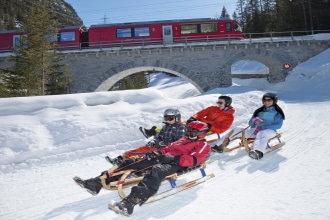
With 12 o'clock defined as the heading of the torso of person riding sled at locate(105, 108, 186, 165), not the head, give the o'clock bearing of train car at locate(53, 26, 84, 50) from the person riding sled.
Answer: The train car is roughly at 4 o'clock from the person riding sled.

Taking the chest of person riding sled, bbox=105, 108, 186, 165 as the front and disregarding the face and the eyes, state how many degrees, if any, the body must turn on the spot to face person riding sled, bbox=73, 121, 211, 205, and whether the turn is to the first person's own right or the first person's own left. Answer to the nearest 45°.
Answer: approximately 45° to the first person's own left

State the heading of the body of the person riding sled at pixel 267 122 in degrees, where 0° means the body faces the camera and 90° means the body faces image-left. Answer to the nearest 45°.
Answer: approximately 45°

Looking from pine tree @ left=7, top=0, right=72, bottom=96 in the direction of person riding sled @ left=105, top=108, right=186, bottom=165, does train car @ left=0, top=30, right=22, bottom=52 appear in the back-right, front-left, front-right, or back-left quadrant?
back-right

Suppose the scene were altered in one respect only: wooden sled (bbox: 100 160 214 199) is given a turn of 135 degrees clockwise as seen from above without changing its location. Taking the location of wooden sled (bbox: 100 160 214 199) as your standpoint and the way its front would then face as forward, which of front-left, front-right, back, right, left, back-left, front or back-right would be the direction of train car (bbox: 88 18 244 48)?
front

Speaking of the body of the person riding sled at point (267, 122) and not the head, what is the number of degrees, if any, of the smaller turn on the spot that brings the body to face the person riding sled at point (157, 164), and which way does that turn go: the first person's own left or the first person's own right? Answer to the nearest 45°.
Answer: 0° — they already face them

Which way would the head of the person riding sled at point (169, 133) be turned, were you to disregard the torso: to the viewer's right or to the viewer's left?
to the viewer's left

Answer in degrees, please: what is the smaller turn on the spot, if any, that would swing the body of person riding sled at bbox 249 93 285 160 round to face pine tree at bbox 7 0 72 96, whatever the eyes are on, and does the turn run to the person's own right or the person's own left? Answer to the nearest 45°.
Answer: approximately 90° to the person's own right

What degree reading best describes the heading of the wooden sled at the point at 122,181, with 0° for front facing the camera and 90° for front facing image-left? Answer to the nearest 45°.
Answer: approximately 45°

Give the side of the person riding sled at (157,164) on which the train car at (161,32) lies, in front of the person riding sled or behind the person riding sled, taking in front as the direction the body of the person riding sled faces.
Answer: behind
